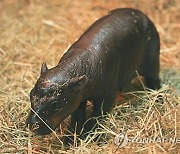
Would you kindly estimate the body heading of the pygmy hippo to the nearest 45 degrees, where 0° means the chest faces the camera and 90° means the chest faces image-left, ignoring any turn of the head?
approximately 45°
